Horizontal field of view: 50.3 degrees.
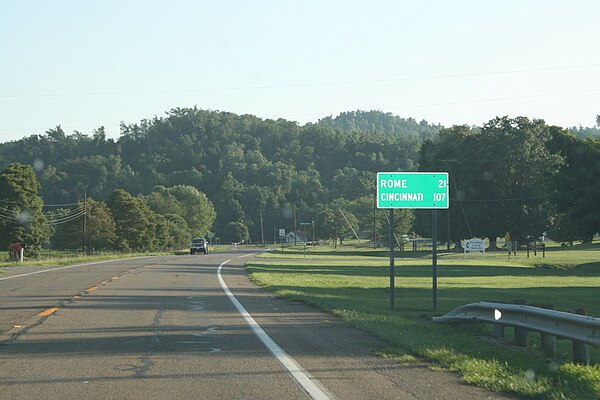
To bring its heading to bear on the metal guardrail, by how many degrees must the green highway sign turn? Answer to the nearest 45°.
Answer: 0° — it already faces it

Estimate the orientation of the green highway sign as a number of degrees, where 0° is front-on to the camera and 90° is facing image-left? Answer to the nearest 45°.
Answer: approximately 0°
